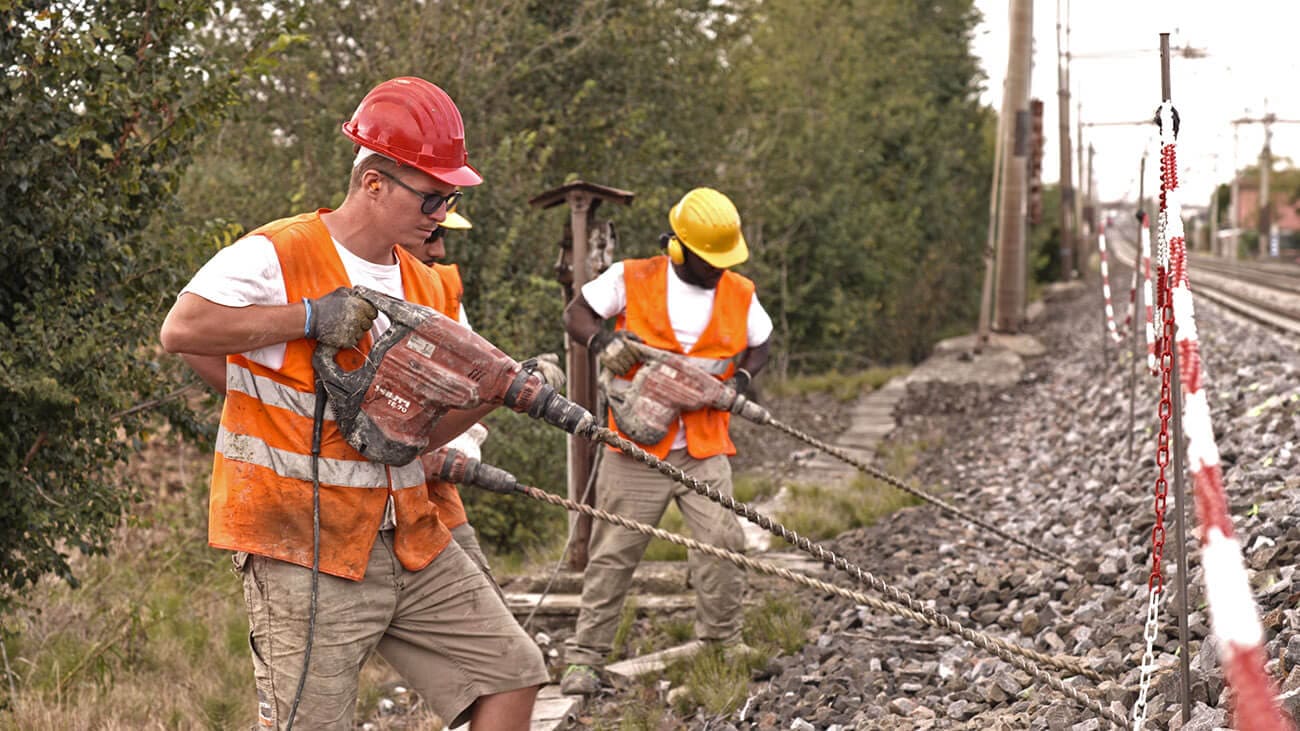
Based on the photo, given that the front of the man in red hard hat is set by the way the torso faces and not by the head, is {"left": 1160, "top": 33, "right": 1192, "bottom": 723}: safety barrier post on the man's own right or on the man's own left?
on the man's own left

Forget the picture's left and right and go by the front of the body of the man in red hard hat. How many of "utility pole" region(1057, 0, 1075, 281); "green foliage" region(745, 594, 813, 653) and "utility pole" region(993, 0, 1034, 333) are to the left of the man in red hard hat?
3

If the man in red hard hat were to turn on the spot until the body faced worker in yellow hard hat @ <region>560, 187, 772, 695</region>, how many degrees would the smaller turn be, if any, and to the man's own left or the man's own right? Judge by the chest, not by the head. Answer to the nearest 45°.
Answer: approximately 90° to the man's own left

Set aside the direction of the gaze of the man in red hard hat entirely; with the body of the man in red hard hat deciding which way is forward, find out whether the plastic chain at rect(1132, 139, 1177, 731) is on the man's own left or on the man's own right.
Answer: on the man's own left

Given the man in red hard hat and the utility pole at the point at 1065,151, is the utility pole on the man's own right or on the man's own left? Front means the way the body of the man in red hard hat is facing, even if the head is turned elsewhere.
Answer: on the man's own left

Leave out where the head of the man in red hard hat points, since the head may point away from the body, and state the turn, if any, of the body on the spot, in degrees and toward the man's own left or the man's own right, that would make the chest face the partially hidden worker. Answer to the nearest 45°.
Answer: approximately 90° to the man's own left

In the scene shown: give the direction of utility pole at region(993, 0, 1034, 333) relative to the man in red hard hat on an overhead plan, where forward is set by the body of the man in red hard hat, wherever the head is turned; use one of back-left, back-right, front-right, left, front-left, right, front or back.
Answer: left

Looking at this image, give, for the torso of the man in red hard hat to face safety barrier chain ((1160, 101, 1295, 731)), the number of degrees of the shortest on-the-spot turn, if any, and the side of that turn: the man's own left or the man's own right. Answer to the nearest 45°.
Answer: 0° — they already face it

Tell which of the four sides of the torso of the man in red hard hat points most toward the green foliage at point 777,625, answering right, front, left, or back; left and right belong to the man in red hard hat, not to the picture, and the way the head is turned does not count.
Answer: left

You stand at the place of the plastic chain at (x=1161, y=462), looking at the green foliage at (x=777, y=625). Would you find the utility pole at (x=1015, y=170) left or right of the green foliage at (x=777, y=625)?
right
